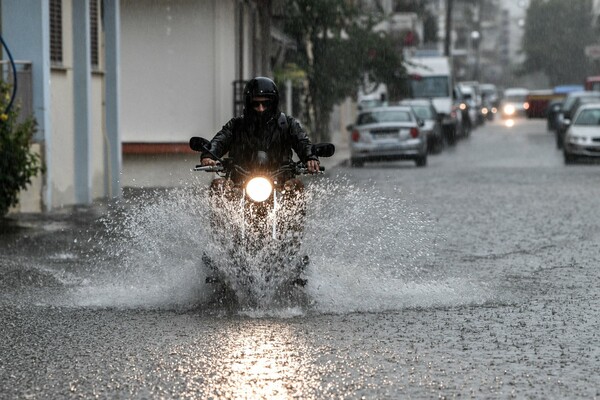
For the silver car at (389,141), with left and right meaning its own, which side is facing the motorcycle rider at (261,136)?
back

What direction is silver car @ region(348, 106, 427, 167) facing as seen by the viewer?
away from the camera

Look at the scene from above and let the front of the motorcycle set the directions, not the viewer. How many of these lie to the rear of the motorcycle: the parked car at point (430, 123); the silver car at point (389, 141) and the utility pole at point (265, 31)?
3

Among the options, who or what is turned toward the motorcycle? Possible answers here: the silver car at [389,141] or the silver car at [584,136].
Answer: the silver car at [584,136]

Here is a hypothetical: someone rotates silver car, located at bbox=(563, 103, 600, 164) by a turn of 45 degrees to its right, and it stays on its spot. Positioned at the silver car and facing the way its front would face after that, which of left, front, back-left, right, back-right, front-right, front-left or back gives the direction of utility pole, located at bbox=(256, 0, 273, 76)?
front-right

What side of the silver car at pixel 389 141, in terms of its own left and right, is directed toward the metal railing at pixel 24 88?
back

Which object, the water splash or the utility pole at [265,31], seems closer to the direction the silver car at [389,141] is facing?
the utility pole

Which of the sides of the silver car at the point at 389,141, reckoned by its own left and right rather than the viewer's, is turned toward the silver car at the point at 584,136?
right

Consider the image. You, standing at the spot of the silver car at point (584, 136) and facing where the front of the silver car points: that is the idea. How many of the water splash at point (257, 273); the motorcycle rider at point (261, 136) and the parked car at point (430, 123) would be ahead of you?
2
